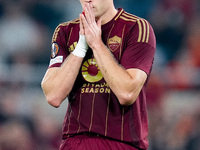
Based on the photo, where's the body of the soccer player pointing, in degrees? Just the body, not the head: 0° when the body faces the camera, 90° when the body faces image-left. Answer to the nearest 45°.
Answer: approximately 45°
